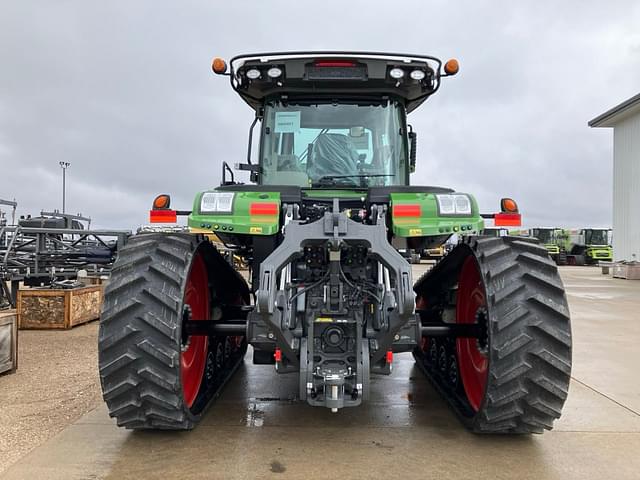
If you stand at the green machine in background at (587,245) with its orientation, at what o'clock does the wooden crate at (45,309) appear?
The wooden crate is roughly at 2 o'clock from the green machine in background.

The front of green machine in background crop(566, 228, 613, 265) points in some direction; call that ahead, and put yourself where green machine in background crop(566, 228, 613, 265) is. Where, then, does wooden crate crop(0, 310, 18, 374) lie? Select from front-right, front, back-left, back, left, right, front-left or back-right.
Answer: front-right

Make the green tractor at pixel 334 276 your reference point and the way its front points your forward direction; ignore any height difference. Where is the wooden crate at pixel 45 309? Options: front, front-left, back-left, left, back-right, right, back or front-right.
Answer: front-left

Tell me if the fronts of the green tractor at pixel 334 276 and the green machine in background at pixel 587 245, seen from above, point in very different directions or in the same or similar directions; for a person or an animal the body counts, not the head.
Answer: very different directions

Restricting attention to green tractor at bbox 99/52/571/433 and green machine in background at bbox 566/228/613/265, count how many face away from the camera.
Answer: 1

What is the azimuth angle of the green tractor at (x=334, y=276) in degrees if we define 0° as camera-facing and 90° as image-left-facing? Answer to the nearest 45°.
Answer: approximately 180°

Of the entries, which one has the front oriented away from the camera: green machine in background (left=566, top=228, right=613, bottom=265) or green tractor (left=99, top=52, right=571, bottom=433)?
the green tractor

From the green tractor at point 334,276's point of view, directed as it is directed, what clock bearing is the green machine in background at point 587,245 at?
The green machine in background is roughly at 1 o'clock from the green tractor.

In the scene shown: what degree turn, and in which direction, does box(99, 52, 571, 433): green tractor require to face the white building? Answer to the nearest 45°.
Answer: approximately 45° to its right
